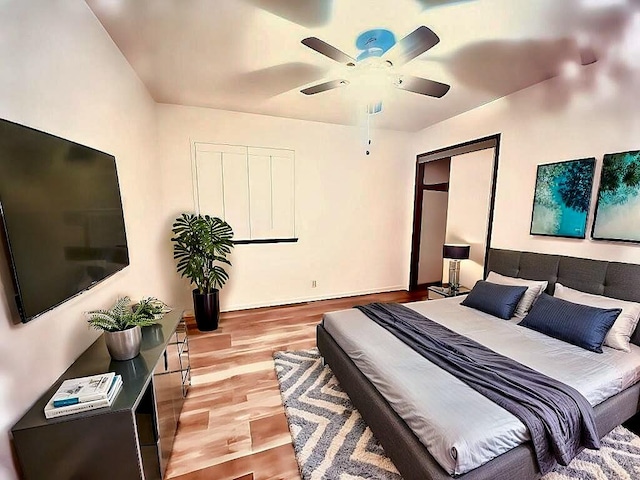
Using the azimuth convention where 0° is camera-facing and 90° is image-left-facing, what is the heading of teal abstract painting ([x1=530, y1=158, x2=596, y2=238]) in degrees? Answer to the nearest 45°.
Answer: approximately 45°

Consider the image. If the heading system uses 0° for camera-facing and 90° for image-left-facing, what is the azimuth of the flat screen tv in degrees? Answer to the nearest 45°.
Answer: approximately 315°

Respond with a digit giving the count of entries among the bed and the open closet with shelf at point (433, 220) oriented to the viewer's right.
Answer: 0

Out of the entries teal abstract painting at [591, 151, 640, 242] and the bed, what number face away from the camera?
0

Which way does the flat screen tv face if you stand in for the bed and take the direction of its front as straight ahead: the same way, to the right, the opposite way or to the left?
the opposite way

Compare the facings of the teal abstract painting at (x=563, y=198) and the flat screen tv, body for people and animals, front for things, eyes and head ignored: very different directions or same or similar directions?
very different directions

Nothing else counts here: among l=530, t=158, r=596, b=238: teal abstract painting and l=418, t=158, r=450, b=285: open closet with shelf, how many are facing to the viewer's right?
0

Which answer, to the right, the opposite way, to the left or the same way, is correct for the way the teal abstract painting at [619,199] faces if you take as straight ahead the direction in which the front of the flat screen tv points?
the opposite way
